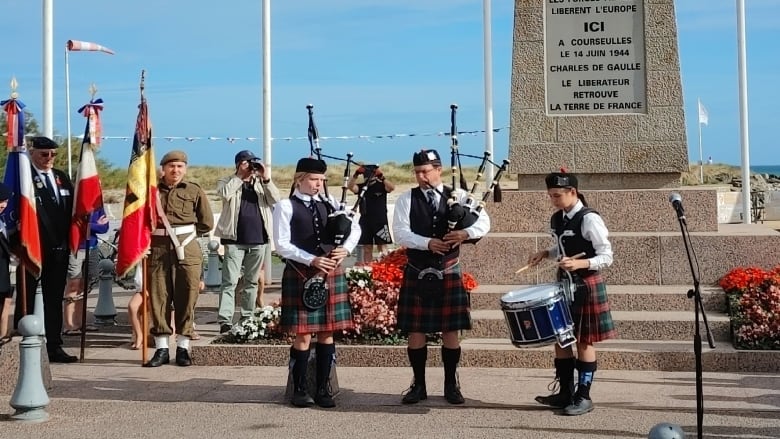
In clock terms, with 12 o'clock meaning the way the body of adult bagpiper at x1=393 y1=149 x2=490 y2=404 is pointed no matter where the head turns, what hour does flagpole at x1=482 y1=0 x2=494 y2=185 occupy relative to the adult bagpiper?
The flagpole is roughly at 6 o'clock from the adult bagpiper.

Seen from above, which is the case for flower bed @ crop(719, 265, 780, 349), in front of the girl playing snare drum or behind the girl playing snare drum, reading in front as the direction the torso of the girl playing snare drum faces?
behind

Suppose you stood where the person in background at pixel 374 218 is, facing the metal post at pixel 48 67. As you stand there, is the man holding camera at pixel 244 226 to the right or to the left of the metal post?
left

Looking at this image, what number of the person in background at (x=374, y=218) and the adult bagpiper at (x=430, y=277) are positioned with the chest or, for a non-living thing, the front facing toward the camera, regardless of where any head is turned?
2

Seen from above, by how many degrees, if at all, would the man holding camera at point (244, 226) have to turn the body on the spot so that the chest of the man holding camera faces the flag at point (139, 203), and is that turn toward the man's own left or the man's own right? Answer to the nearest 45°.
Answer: approximately 90° to the man's own right

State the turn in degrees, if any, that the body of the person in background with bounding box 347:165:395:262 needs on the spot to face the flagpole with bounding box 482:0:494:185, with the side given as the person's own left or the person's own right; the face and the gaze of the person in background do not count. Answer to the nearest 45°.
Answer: approximately 90° to the person's own left

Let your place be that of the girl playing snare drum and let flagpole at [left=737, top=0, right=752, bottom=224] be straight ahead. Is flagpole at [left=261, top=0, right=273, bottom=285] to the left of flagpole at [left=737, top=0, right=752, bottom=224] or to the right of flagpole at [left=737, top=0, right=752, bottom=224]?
left

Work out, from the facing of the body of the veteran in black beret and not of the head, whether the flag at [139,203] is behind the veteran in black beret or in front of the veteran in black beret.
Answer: in front

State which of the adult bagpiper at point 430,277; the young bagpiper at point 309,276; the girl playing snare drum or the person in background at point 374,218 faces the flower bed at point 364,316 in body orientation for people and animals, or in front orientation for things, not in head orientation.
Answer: the person in background

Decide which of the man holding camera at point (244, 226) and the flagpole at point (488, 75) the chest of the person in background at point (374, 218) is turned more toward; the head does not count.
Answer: the man holding camera

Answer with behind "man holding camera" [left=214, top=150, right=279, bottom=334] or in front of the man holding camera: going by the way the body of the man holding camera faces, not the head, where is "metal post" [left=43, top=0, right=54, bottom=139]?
behind

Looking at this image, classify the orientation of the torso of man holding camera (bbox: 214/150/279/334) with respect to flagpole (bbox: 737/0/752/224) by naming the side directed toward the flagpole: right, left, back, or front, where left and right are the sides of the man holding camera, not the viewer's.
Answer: left

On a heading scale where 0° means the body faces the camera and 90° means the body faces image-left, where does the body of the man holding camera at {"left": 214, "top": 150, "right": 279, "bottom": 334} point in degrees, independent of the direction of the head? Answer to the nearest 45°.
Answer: approximately 315°

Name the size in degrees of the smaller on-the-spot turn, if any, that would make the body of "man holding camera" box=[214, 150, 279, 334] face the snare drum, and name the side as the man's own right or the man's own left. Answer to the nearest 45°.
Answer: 0° — they already face it
